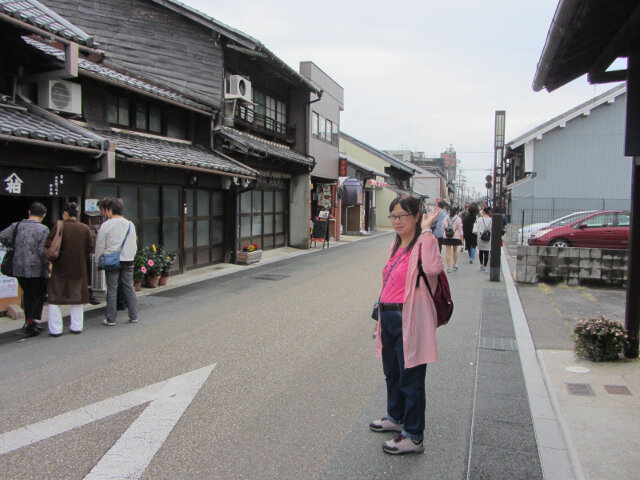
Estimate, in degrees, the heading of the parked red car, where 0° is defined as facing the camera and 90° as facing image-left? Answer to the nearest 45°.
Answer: approximately 90°

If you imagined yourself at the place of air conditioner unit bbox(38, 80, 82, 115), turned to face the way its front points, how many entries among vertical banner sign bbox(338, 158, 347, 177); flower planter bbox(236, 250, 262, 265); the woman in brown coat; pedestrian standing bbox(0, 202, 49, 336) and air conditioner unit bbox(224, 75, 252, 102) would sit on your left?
3

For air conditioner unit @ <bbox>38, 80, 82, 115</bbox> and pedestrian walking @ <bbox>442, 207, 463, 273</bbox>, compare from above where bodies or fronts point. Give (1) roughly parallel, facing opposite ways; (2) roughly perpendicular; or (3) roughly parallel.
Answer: roughly perpendicular

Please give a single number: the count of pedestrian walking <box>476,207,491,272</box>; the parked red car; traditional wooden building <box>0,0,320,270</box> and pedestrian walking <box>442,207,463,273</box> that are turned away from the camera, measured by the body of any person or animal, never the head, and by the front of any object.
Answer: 2

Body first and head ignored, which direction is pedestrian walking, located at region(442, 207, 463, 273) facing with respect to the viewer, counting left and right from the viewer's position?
facing away from the viewer

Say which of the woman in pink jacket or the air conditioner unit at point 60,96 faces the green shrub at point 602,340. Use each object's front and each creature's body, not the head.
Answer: the air conditioner unit

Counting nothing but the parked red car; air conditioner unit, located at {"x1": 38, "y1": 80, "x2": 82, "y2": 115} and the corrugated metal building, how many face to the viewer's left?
2

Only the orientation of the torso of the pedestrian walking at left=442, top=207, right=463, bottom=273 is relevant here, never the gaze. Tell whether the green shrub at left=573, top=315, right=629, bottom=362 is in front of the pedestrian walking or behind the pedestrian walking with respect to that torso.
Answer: behind

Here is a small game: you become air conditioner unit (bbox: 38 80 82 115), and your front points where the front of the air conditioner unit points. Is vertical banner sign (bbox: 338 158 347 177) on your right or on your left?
on your left

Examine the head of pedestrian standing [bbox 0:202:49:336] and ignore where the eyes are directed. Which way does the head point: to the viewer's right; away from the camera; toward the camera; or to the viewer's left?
away from the camera

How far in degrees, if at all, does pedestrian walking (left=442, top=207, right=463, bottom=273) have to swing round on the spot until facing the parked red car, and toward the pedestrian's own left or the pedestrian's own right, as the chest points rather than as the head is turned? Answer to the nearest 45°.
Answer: approximately 45° to the pedestrian's own right

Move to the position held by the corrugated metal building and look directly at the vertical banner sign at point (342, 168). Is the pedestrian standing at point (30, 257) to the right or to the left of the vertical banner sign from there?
left

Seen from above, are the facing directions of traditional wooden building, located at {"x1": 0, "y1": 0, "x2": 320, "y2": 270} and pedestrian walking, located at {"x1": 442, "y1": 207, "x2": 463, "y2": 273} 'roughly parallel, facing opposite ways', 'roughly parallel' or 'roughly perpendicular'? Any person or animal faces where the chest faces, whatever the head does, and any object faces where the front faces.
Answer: roughly perpendicular

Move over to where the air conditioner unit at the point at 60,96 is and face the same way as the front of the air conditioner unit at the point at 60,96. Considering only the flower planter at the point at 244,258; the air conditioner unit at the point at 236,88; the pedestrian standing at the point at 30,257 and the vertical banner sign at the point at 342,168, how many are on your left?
3

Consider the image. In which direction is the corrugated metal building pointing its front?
to the viewer's left
